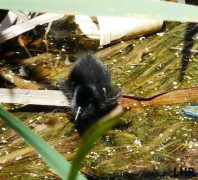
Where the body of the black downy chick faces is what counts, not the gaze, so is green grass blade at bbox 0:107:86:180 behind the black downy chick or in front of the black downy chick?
in front

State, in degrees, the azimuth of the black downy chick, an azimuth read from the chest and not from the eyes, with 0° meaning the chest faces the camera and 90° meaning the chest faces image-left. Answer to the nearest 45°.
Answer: approximately 0°

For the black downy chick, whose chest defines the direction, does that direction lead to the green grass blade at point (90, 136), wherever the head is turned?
yes

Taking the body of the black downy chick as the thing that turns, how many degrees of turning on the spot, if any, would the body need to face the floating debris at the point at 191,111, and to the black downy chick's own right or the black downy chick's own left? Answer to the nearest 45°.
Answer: approximately 90° to the black downy chick's own left
